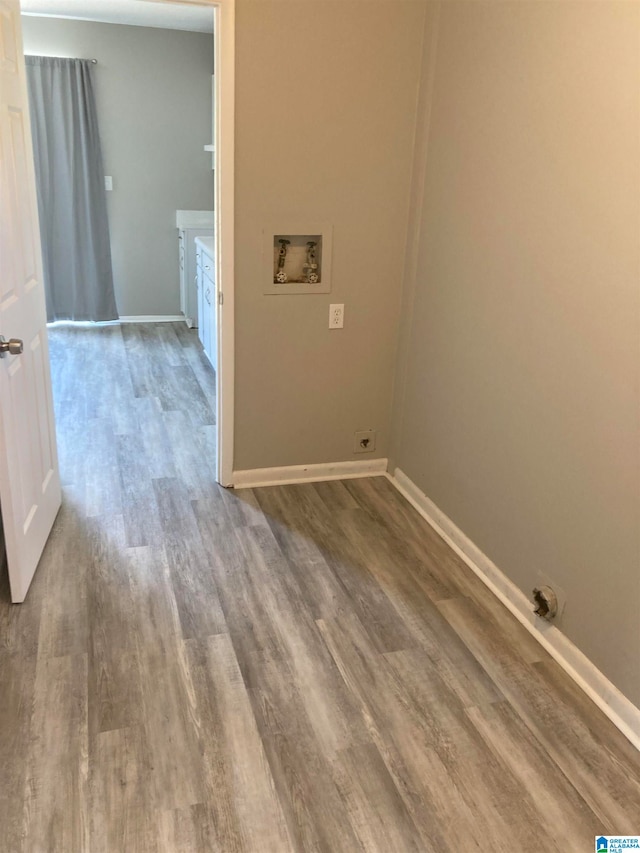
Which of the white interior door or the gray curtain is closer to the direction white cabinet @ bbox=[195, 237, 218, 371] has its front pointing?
the gray curtain

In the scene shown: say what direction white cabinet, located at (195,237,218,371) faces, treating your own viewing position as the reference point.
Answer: facing to the left of the viewer

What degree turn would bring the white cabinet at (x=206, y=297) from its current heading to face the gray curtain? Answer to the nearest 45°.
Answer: approximately 45° to its right

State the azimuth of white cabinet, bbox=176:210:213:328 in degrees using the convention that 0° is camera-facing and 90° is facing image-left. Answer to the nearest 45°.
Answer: approximately 90°

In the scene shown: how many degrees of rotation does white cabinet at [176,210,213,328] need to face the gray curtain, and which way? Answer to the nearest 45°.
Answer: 0° — it already faces it

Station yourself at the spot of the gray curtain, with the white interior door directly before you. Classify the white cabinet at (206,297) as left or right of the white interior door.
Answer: left

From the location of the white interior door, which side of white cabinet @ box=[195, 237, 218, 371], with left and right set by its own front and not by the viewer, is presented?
left

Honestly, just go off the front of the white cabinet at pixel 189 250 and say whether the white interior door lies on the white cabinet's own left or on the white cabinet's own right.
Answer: on the white cabinet's own left
